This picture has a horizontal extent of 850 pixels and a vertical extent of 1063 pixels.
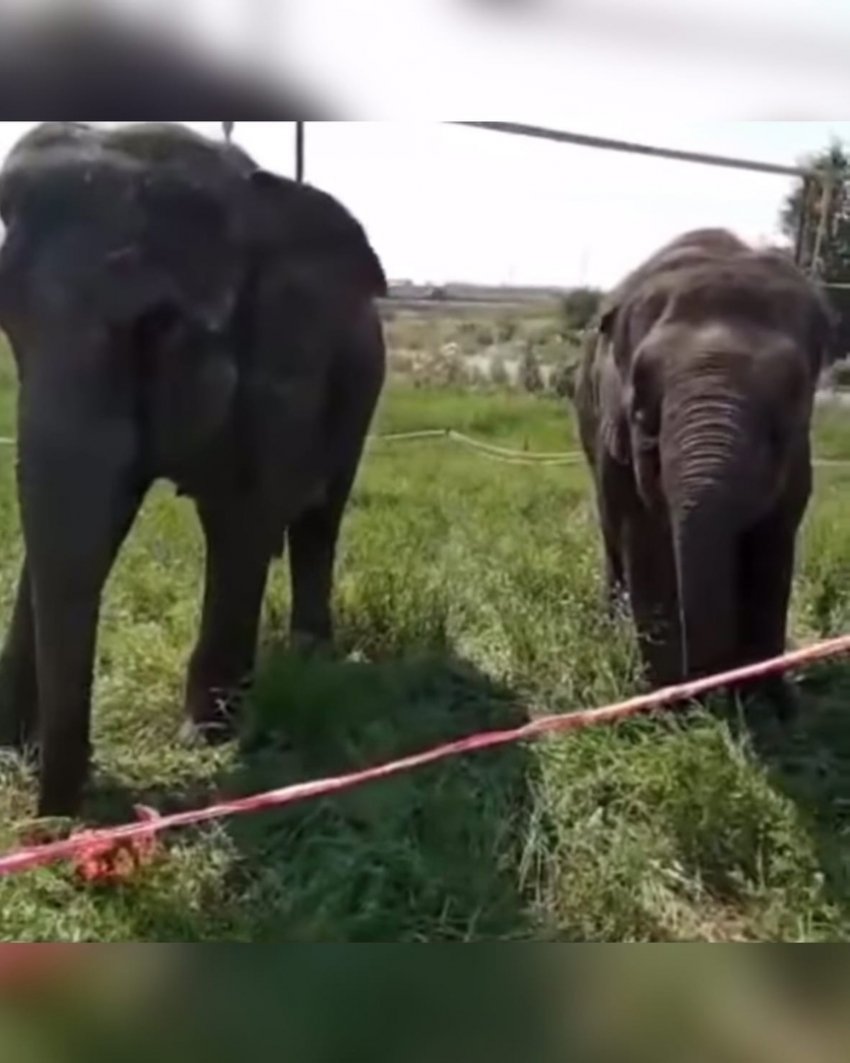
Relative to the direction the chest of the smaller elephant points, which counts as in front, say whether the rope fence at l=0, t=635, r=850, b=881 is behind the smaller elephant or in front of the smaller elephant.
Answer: in front

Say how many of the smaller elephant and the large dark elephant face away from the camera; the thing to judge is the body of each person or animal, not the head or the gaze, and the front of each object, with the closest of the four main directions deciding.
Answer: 0

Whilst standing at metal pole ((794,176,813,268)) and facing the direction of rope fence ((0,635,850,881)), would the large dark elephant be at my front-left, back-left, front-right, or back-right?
front-right

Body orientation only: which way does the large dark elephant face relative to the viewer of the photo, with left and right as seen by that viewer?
facing the viewer and to the left of the viewer

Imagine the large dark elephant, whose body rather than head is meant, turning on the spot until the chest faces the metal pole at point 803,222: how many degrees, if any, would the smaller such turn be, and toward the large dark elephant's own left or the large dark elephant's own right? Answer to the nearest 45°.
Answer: approximately 135° to the large dark elephant's own left

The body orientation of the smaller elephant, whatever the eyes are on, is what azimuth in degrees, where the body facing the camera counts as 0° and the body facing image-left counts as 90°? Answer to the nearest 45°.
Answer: approximately 0°

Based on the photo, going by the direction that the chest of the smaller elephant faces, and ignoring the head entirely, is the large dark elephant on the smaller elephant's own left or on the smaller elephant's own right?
on the smaller elephant's own right
